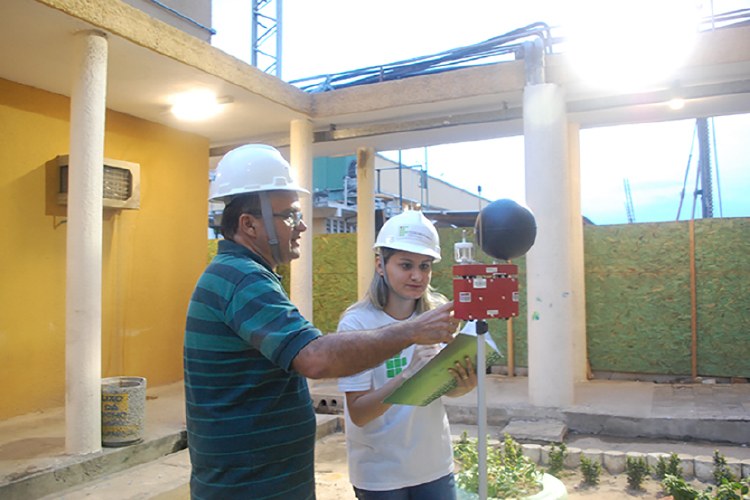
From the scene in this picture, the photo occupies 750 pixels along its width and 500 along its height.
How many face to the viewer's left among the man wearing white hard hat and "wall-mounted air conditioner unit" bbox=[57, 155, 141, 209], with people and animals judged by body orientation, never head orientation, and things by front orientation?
0

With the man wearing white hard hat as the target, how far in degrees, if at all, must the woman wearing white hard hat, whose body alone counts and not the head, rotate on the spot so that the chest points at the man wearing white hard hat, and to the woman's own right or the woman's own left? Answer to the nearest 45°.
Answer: approximately 90° to the woman's own right

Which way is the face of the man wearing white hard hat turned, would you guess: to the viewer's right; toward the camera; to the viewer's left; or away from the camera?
to the viewer's right

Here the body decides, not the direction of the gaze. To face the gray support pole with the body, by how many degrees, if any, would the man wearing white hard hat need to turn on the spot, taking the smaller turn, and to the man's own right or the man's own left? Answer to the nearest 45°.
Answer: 0° — they already face it

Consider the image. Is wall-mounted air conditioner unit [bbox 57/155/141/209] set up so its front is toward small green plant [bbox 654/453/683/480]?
yes

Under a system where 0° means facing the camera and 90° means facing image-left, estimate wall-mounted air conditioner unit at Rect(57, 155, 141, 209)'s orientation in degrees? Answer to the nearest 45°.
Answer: approximately 315°

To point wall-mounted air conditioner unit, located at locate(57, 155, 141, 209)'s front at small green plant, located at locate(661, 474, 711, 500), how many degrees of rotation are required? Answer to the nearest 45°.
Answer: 0° — it already faces it

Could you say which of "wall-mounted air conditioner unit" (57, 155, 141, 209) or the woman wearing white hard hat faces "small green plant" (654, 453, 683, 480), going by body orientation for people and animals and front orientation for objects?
the wall-mounted air conditioner unit

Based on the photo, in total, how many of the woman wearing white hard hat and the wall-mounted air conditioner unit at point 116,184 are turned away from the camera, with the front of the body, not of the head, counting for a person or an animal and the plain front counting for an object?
0

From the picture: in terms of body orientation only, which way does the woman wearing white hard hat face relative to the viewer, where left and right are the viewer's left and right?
facing the viewer and to the right of the viewer

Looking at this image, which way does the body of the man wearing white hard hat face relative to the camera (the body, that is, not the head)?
to the viewer's right

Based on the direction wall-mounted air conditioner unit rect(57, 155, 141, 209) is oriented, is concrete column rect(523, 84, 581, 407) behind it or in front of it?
in front

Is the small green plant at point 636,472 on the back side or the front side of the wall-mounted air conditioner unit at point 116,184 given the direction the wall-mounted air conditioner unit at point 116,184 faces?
on the front side

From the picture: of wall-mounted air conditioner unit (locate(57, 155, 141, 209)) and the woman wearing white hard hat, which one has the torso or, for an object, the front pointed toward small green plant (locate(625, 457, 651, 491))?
the wall-mounted air conditioner unit
